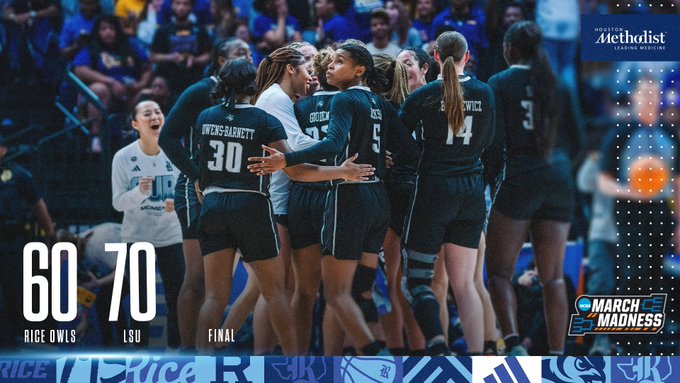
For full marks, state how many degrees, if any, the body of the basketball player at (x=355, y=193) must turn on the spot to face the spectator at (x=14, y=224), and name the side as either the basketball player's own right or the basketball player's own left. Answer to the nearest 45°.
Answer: approximately 45° to the basketball player's own left

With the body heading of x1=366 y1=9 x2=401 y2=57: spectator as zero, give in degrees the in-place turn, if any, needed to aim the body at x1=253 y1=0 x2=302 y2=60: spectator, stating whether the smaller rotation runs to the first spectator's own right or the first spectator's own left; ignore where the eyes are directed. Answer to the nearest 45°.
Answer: approximately 90° to the first spectator's own right

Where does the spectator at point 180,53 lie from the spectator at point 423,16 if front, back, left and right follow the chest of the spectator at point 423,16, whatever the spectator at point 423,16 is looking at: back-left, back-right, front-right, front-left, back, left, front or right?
right

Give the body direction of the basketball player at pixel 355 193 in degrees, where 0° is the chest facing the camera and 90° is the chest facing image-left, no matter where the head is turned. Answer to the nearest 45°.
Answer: approximately 135°

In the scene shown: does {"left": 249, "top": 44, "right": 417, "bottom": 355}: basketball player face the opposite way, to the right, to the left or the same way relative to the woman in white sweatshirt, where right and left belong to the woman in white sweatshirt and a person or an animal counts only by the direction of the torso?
the opposite way

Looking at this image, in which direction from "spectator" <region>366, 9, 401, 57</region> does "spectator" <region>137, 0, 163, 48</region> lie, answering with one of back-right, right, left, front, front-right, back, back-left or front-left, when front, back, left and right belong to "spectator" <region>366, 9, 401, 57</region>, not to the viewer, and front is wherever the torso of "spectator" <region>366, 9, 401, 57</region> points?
right
